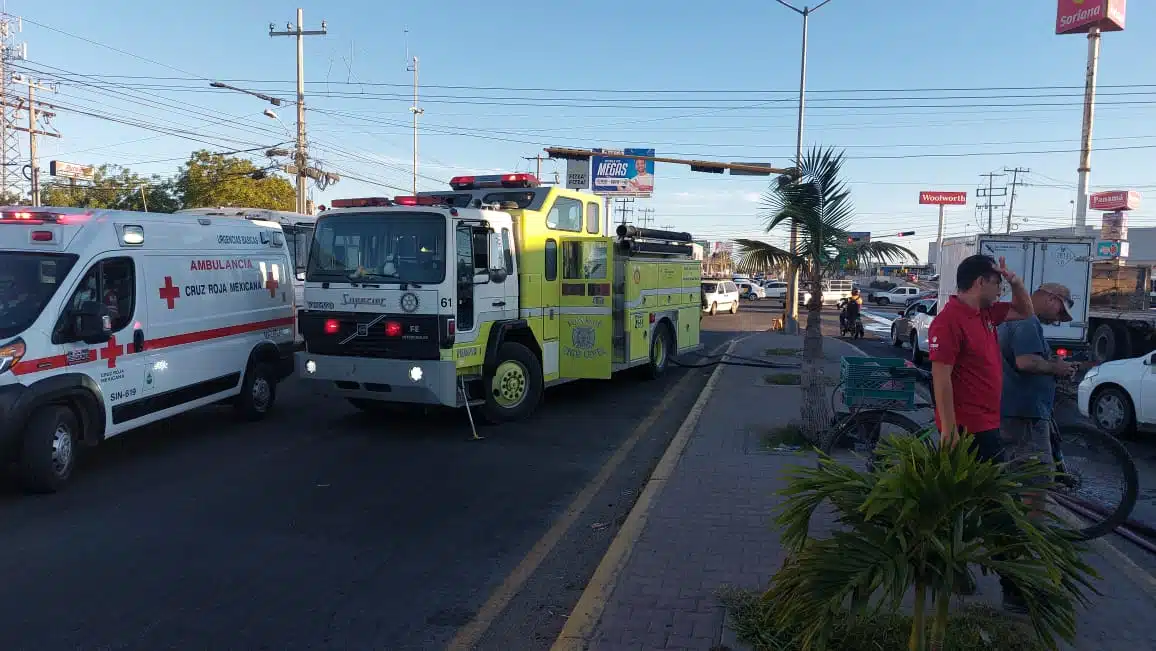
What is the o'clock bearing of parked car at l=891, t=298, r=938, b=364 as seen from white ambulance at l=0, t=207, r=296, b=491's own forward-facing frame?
The parked car is roughly at 7 o'clock from the white ambulance.

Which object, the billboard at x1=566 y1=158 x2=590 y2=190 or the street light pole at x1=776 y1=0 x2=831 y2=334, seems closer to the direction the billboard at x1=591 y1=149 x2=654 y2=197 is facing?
the street light pole

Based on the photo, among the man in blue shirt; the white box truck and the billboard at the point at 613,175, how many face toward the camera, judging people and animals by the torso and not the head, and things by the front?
1

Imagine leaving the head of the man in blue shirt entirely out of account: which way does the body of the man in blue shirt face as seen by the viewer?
to the viewer's right

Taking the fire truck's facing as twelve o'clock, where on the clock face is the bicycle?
The bicycle is roughly at 9 o'clock from the fire truck.

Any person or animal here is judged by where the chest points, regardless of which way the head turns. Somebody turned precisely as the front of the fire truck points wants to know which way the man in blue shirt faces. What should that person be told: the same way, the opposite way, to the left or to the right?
to the left

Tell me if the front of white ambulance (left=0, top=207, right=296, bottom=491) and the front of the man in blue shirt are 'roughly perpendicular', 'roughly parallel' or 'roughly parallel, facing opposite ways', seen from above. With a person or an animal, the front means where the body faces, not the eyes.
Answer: roughly perpendicular

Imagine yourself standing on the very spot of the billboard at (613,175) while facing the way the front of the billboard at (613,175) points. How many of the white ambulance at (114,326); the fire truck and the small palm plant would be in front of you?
3

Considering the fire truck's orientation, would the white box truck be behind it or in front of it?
behind

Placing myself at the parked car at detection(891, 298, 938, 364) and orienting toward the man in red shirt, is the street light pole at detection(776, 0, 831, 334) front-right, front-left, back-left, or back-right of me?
back-right

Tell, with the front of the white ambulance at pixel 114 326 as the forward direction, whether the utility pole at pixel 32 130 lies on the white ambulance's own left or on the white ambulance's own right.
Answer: on the white ambulance's own right

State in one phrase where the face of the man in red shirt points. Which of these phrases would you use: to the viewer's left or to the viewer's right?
to the viewer's right
